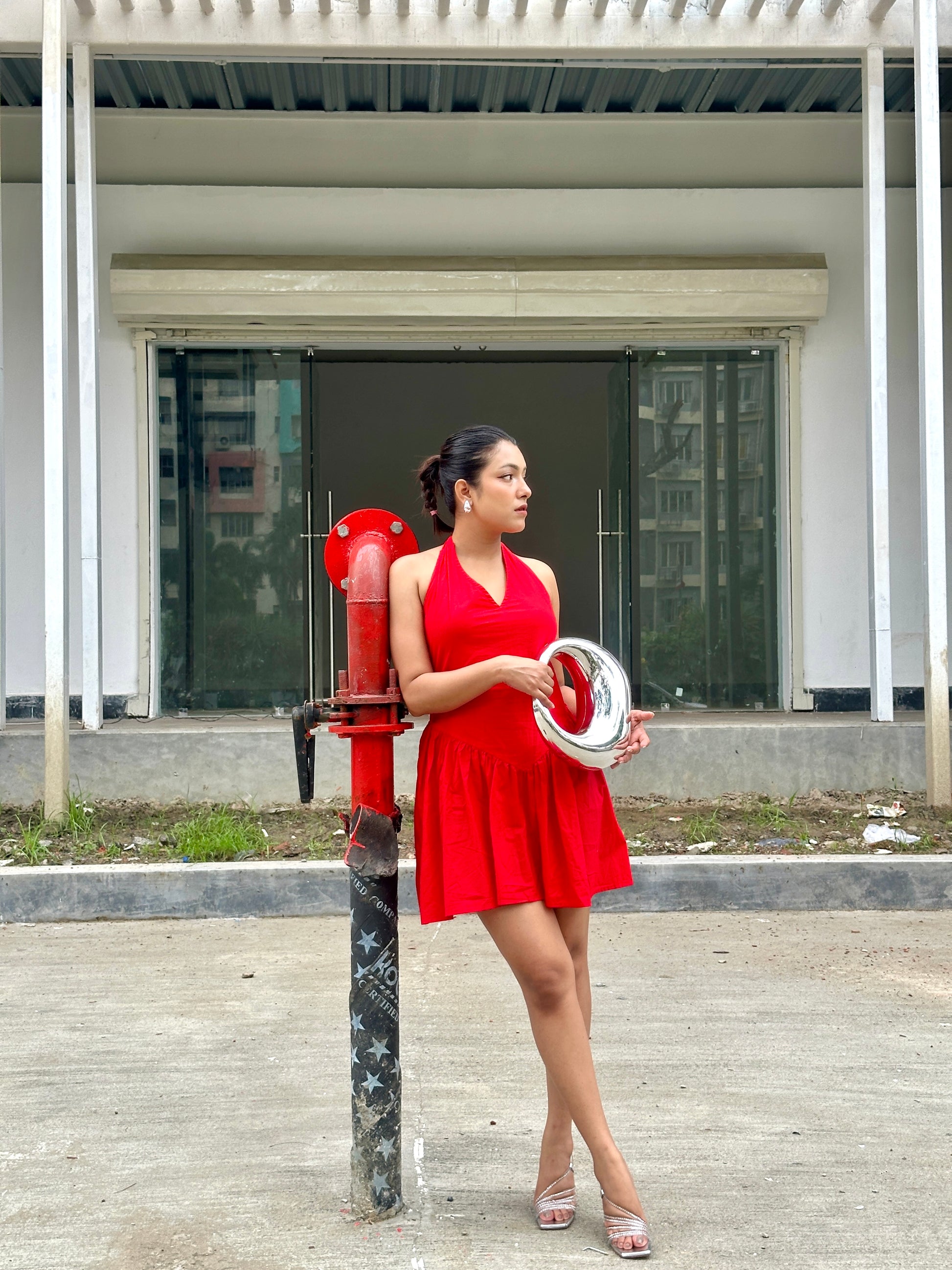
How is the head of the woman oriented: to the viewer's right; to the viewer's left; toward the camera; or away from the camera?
to the viewer's right

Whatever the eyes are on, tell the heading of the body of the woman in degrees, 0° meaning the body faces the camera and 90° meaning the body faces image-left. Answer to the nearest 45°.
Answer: approximately 315°

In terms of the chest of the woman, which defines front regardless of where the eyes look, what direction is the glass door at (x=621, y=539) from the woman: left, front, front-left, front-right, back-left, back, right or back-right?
back-left

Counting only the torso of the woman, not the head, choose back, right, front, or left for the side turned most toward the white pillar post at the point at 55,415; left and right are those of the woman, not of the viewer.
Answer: back
